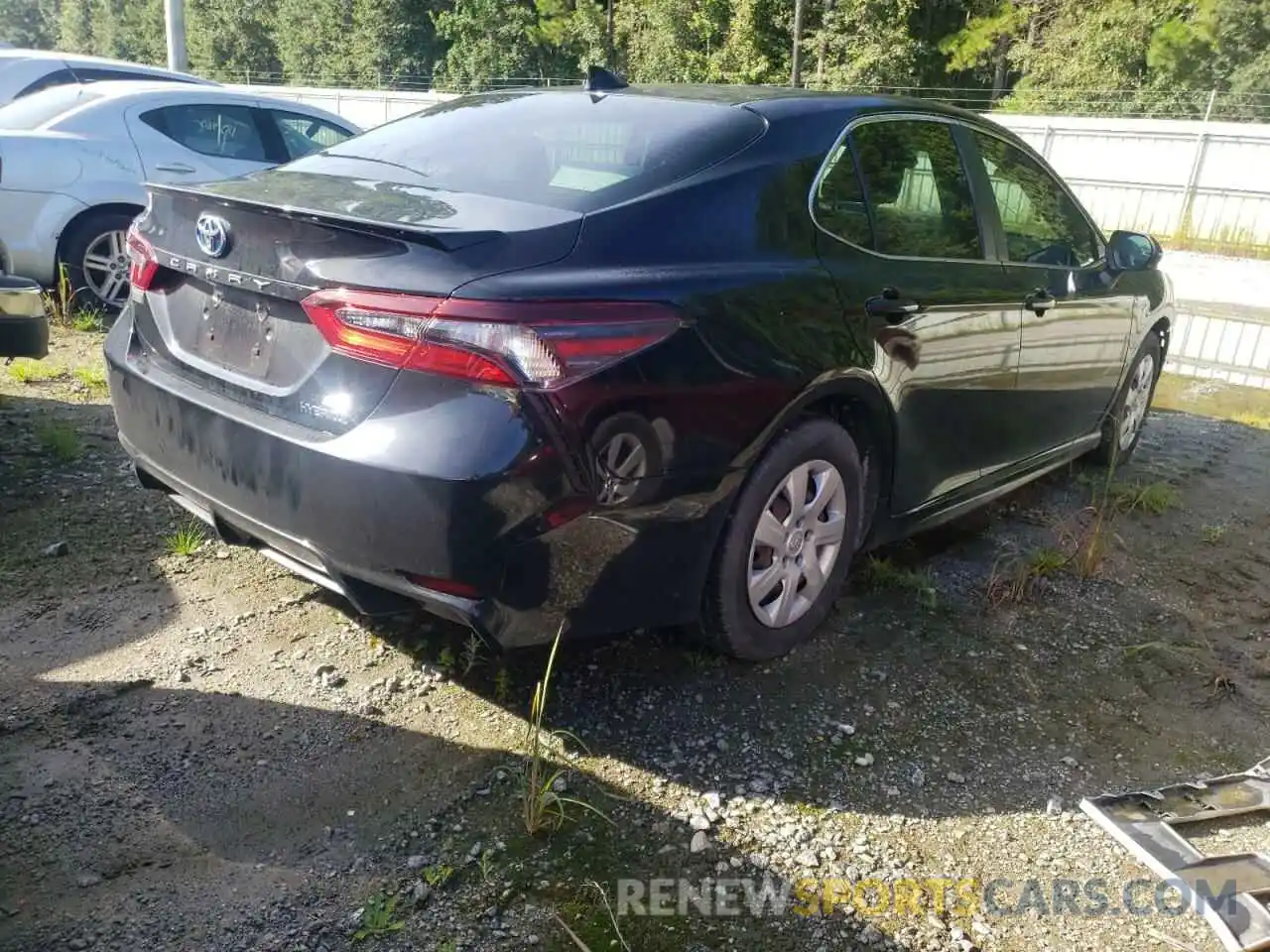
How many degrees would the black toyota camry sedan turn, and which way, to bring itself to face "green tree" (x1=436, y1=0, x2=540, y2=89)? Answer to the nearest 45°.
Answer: approximately 45° to its left

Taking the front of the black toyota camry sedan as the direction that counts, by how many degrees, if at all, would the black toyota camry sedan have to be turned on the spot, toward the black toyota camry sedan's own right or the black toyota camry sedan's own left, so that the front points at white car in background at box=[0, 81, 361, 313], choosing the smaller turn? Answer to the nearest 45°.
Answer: approximately 90° to the black toyota camry sedan's own left

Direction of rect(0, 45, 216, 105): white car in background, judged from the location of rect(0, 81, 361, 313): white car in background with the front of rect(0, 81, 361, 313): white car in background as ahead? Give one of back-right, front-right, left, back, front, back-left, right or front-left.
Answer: front-left

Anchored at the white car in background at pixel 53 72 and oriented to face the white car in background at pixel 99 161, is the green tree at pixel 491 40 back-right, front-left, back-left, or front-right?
back-left

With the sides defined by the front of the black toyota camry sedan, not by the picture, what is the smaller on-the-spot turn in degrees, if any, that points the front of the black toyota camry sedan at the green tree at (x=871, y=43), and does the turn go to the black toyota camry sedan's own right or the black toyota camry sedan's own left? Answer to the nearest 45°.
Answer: approximately 45° to the black toyota camry sedan's own left

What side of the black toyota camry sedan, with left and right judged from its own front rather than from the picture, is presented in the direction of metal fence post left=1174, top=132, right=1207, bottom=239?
front

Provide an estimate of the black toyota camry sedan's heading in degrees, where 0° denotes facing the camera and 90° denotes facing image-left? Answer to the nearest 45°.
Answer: approximately 225°

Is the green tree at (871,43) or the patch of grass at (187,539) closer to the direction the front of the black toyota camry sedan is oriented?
the green tree

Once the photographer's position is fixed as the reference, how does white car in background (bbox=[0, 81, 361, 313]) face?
facing away from the viewer and to the right of the viewer

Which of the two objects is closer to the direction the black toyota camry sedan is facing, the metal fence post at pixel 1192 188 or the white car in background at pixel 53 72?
the metal fence post

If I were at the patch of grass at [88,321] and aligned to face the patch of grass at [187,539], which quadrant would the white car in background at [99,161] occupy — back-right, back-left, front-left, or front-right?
back-left

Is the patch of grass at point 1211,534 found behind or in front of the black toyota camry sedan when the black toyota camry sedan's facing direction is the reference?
in front
